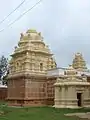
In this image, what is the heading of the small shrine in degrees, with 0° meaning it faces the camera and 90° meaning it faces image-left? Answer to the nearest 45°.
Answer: approximately 0°

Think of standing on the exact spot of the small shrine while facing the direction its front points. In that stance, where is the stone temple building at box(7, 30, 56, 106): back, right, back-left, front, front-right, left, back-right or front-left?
back-right
